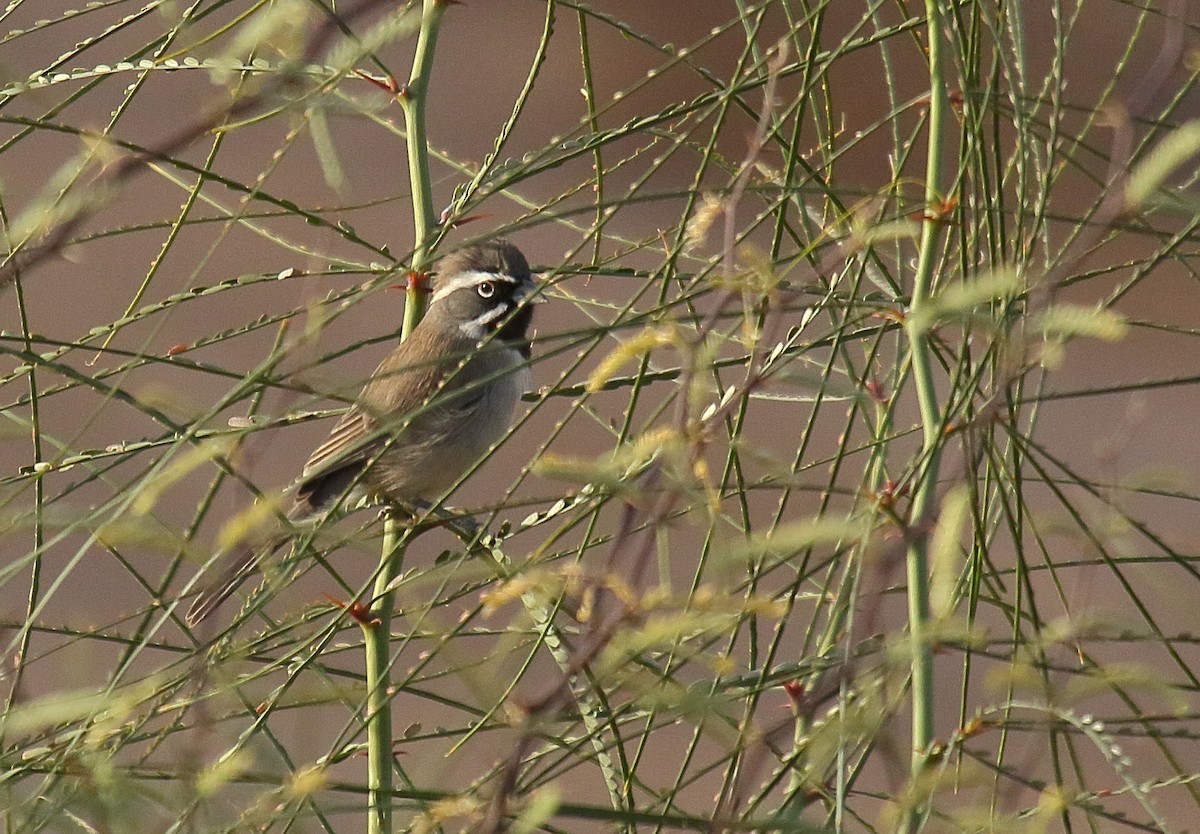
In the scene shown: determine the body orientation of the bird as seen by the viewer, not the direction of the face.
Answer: to the viewer's right
